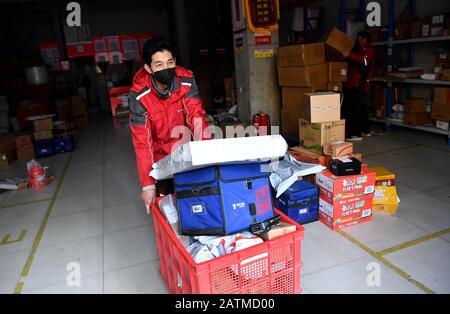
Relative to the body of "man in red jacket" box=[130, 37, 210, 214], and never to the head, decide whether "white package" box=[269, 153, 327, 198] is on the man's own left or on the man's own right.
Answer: on the man's own left

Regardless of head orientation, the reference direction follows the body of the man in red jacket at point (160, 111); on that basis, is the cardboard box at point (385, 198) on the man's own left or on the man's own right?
on the man's own left

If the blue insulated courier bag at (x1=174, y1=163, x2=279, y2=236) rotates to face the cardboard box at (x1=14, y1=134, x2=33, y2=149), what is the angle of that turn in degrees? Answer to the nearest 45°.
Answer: approximately 180°

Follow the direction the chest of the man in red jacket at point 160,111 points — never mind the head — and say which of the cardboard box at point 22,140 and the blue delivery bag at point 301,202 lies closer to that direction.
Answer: the blue delivery bag

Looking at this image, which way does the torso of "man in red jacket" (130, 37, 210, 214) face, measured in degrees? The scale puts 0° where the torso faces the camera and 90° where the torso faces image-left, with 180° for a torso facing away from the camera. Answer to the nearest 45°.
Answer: approximately 315°

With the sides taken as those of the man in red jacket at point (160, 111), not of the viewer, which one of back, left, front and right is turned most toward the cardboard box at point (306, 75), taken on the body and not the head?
left

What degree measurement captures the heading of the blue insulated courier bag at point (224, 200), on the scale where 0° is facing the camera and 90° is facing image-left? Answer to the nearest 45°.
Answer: approximately 315°

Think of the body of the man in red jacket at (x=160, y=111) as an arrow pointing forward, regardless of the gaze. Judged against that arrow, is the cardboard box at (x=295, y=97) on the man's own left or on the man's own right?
on the man's own left

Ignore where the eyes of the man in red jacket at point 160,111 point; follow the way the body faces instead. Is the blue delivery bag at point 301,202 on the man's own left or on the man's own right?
on the man's own left

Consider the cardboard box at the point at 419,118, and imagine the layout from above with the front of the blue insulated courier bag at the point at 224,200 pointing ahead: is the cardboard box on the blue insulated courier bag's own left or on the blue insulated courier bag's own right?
on the blue insulated courier bag's own left

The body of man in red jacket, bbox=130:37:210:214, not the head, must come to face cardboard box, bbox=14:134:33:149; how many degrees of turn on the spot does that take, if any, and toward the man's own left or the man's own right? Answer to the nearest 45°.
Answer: approximately 180°
